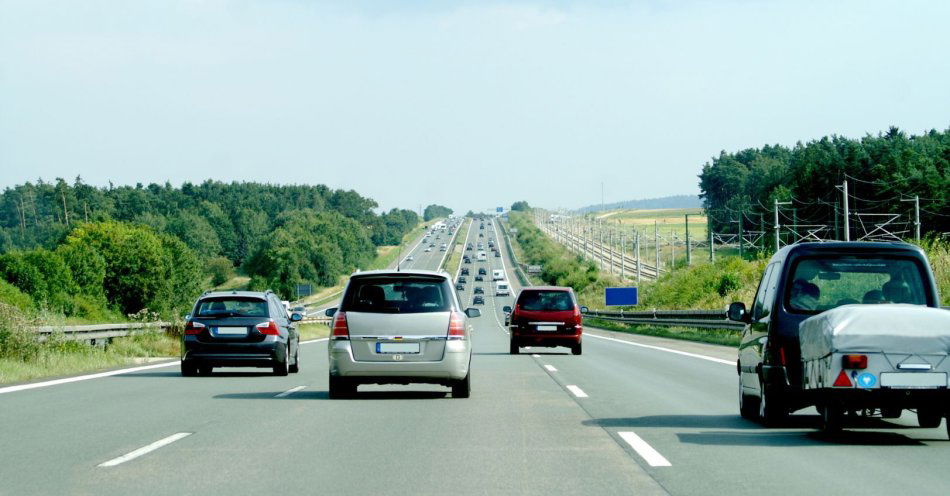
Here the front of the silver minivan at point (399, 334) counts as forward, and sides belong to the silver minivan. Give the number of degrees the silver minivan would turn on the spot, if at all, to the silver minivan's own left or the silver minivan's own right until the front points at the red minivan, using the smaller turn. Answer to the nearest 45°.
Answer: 0° — it already faces it

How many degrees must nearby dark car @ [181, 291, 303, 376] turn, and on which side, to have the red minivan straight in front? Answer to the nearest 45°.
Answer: approximately 45° to its right

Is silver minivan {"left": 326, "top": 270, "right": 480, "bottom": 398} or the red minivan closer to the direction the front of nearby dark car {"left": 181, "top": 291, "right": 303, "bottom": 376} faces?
the red minivan

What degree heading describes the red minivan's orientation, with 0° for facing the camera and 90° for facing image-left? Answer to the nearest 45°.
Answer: approximately 180°

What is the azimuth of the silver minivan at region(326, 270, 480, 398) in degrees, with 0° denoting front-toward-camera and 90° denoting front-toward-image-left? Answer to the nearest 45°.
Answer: approximately 180°

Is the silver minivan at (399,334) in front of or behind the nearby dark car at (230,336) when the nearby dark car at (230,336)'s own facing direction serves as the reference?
behind

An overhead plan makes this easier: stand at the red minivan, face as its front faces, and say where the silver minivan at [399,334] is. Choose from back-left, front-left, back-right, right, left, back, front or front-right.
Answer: back

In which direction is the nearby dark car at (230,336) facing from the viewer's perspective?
away from the camera

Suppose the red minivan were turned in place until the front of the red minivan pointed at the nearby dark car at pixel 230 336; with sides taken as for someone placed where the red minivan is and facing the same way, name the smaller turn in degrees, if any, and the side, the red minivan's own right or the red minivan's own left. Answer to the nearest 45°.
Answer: approximately 135° to the red minivan's own left
